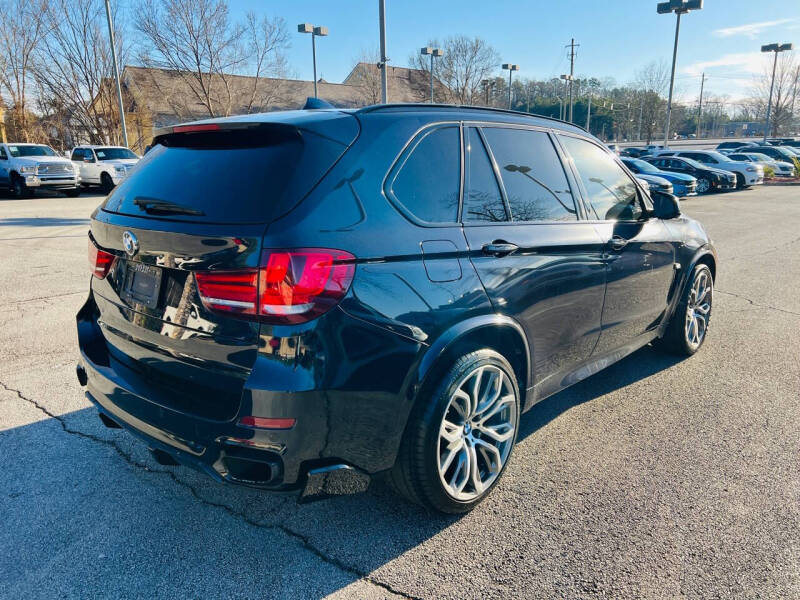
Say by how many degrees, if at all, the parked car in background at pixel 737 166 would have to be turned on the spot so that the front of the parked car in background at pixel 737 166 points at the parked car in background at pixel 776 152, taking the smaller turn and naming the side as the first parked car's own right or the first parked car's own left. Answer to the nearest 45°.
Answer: approximately 135° to the first parked car's own left

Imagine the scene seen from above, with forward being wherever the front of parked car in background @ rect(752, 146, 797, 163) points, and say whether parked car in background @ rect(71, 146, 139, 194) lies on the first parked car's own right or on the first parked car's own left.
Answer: on the first parked car's own right

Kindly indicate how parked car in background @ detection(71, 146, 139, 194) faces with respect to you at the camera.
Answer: facing the viewer and to the right of the viewer

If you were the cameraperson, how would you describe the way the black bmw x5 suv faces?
facing away from the viewer and to the right of the viewer

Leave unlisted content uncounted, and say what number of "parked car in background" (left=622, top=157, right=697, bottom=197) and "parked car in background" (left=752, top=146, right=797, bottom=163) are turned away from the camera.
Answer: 0

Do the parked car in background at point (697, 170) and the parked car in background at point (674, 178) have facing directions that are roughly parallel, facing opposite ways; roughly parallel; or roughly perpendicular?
roughly parallel

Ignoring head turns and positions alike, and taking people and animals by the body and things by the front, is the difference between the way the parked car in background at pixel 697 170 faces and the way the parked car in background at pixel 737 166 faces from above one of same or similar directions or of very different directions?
same or similar directions

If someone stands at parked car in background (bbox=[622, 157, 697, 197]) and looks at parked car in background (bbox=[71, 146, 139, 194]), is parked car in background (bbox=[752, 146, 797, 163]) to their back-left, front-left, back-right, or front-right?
back-right

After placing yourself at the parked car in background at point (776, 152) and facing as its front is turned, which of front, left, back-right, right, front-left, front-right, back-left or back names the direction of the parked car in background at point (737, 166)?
front-right

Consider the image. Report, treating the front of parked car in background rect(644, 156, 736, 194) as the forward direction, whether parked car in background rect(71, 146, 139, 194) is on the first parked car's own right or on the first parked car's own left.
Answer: on the first parked car's own right
